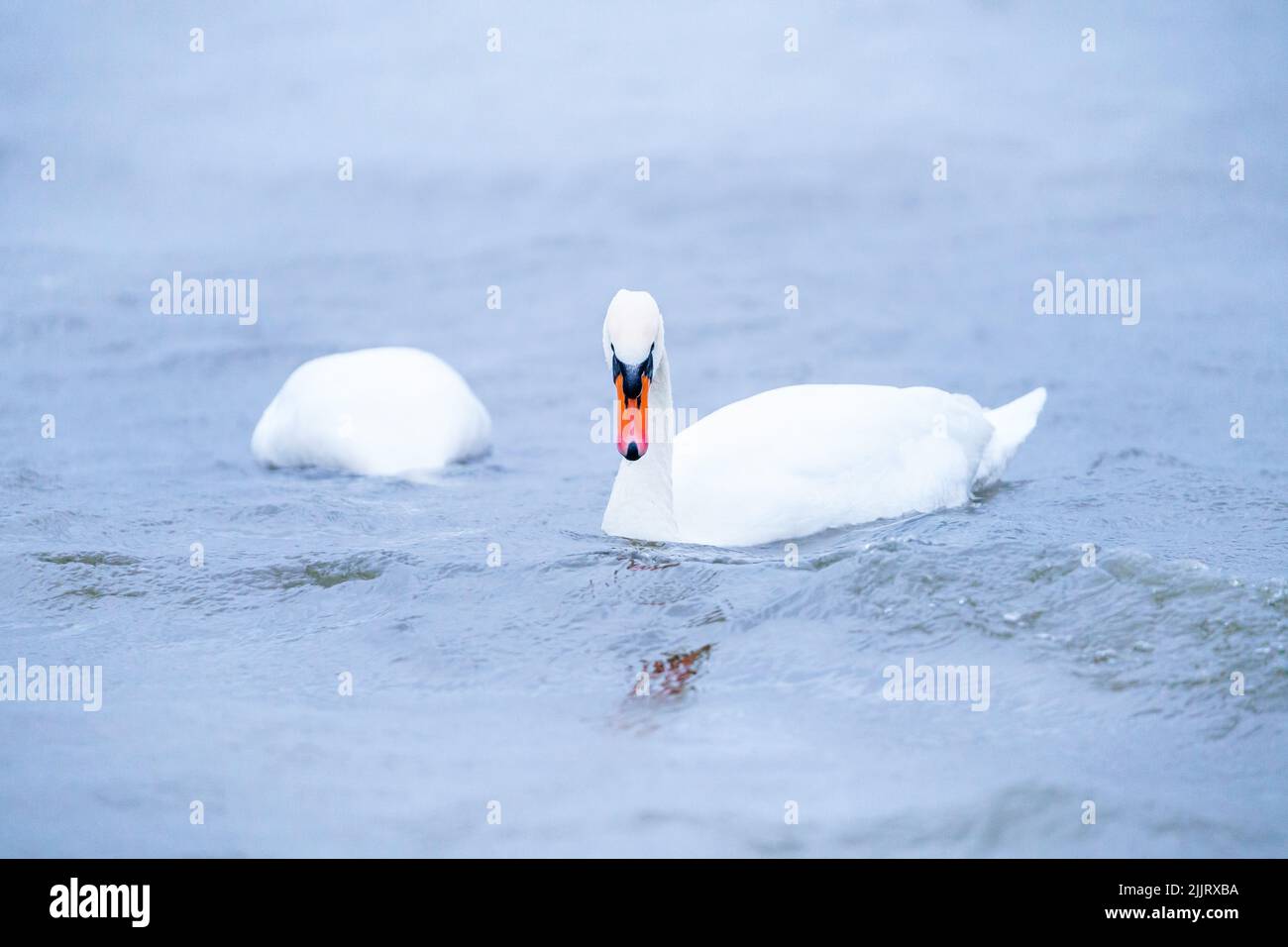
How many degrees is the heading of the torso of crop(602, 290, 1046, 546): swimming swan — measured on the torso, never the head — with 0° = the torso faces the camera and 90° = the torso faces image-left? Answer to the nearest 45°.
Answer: approximately 45°

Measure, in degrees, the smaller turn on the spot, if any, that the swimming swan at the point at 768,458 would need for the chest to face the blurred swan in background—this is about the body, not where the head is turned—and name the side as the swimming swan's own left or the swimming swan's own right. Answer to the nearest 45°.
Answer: approximately 90° to the swimming swan's own right
